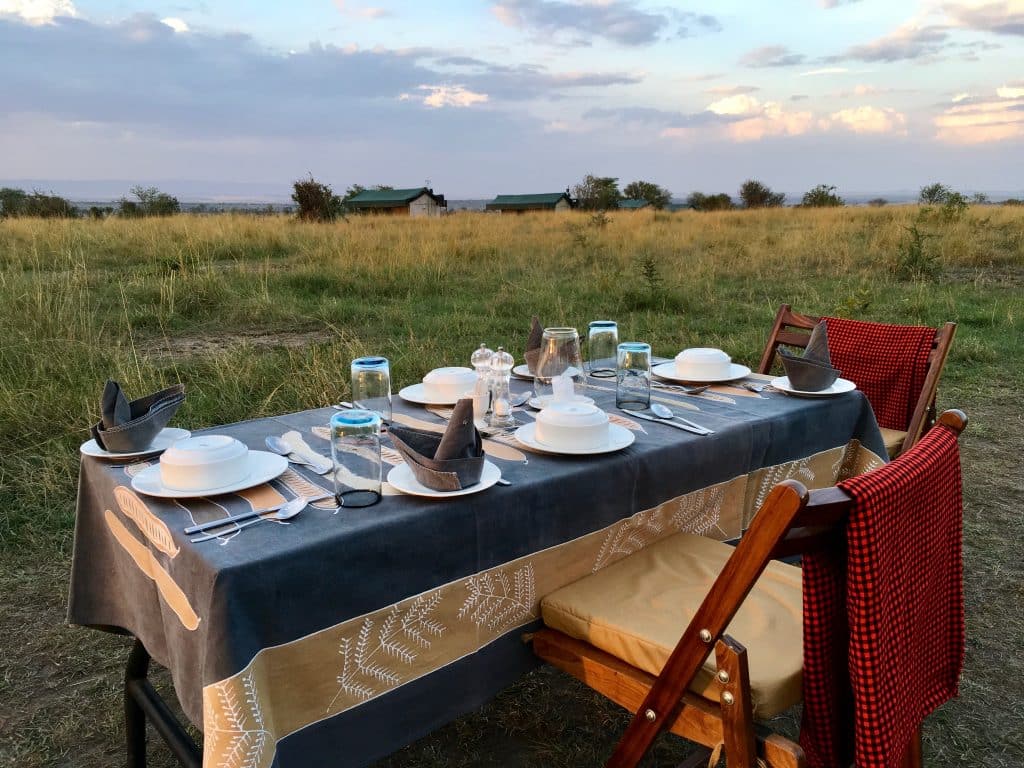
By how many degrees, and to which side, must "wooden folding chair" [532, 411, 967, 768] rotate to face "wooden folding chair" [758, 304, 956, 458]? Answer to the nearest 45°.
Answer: approximately 45° to its right

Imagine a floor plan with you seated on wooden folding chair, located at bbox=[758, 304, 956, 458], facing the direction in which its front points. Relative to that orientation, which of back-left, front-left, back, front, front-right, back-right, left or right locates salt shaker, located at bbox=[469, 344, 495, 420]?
front

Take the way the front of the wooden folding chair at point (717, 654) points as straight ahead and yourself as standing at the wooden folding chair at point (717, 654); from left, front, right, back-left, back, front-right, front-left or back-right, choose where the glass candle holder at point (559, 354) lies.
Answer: front

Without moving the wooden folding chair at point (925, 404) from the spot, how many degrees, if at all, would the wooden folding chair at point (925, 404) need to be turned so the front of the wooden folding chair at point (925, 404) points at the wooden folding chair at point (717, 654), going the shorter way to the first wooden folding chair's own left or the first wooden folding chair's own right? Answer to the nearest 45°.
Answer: approximately 45° to the first wooden folding chair's own left

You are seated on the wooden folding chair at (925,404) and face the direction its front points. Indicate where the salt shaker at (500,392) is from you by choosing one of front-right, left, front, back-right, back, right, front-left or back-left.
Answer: front

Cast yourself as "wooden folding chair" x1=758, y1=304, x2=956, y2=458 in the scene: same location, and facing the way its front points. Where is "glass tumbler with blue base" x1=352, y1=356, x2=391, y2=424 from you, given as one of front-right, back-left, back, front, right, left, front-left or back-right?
front

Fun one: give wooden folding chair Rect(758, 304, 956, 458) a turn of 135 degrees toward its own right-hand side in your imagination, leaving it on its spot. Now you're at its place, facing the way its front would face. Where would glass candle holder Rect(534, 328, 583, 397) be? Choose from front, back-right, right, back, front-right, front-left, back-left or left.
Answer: back-left

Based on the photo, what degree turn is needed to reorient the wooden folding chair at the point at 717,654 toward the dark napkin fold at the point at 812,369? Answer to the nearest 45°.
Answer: approximately 45° to its right

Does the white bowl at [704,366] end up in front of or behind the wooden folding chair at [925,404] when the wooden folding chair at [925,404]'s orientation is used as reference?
in front

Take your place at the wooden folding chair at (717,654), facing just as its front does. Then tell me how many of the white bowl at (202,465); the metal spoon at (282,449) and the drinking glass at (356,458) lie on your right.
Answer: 0

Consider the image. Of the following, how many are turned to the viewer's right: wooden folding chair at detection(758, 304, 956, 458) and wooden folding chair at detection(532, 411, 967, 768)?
0

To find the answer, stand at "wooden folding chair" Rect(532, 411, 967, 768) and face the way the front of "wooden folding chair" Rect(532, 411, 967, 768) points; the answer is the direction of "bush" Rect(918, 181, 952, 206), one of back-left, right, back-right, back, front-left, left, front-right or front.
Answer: front-right

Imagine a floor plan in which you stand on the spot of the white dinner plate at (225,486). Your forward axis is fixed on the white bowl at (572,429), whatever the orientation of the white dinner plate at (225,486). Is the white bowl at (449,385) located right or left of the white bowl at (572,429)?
left

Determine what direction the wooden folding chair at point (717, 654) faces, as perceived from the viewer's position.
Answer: facing away from the viewer and to the left of the viewer

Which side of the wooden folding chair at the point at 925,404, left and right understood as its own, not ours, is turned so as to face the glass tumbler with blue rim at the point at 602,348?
front

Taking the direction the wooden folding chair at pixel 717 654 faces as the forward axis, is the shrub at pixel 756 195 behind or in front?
in front

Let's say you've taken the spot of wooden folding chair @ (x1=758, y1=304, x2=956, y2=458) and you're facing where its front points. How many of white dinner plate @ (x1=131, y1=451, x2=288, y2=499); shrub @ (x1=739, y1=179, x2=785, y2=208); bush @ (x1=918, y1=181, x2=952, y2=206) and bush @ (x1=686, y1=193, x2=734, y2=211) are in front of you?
1

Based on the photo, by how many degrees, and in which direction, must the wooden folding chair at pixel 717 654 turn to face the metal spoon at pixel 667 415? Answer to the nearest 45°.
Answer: approximately 45° to its right

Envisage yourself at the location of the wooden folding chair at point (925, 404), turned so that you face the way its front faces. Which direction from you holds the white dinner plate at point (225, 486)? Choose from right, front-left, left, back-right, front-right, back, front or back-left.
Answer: front
